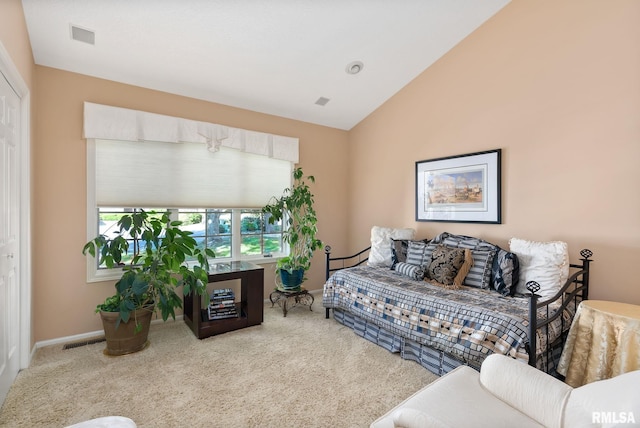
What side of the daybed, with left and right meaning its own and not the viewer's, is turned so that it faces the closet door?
front

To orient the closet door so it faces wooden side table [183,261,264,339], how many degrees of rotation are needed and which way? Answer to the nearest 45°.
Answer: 0° — it already faces it

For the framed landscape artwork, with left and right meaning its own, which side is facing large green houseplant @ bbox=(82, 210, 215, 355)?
front

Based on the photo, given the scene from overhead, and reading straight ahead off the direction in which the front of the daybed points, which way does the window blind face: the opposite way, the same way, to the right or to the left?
to the left

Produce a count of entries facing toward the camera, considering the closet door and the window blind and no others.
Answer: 1

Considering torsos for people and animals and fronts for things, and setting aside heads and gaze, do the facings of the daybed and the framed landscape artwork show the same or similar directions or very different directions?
same or similar directions

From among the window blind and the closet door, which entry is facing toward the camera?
the window blind

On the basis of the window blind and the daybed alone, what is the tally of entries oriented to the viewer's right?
0

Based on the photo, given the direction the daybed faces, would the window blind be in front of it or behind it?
in front

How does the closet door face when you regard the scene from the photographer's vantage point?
facing to the right of the viewer

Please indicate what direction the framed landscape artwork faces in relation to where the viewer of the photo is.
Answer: facing the viewer and to the left of the viewer

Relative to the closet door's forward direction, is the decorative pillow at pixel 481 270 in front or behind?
in front

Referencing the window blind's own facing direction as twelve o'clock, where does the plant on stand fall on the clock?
The plant on stand is roughly at 9 o'clock from the window blind.

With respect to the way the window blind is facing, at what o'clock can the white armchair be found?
The white armchair is roughly at 11 o'clock from the window blind.

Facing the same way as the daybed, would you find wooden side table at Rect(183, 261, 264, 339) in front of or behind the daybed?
in front

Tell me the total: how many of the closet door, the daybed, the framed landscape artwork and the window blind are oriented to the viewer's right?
1

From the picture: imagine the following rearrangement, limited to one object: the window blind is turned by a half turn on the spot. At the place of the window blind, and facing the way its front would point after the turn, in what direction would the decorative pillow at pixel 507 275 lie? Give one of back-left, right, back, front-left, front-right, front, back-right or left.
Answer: back-right

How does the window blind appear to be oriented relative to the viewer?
toward the camera
